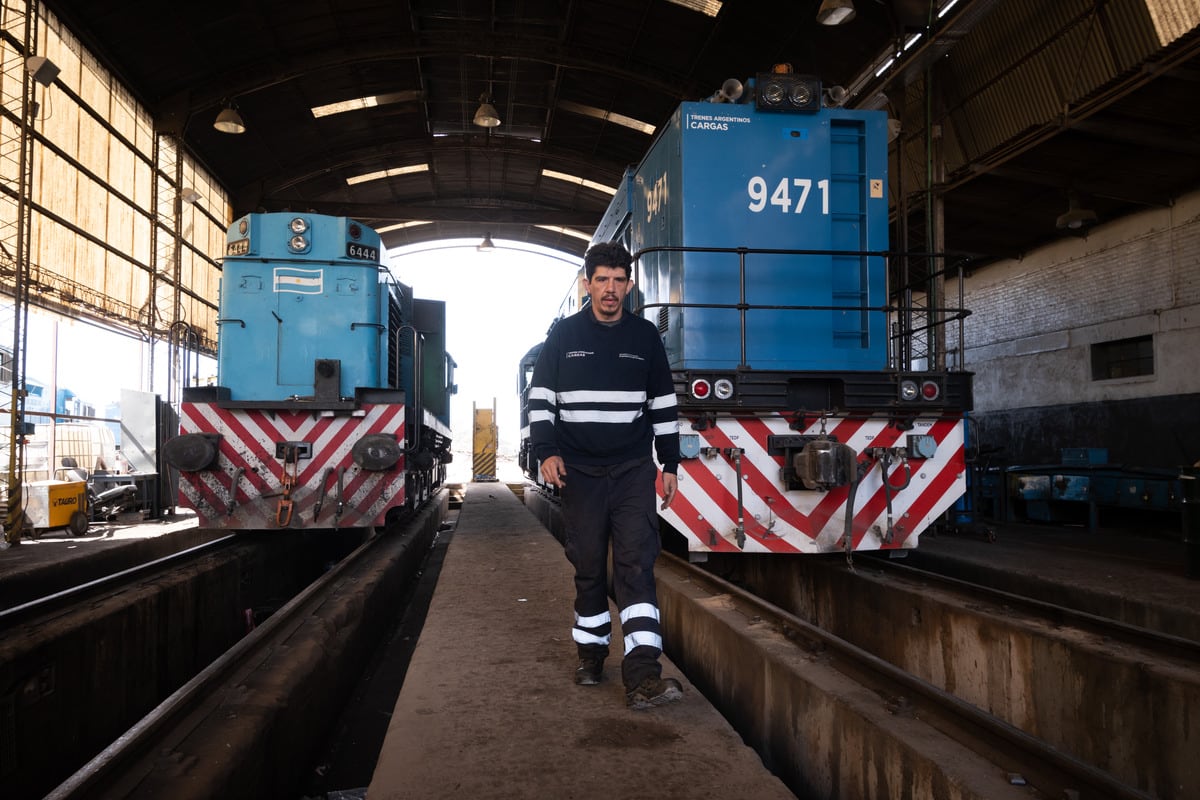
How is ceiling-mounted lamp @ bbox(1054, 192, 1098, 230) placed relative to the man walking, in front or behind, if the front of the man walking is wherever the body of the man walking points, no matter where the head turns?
behind

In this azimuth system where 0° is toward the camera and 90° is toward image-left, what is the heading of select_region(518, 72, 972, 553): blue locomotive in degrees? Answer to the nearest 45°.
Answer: approximately 0°

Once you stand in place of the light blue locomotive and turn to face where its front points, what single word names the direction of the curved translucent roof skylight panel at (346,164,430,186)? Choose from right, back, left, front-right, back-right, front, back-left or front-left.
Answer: back

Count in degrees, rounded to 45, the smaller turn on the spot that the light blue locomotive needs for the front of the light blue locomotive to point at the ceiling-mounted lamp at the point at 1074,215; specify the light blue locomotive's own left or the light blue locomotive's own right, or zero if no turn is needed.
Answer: approximately 90° to the light blue locomotive's own left

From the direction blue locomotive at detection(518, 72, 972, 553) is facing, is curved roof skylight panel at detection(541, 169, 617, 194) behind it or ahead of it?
behind

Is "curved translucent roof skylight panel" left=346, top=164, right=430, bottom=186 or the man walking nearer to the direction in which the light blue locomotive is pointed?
the man walking

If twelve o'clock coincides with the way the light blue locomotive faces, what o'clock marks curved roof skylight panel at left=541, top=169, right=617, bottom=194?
The curved roof skylight panel is roughly at 7 o'clock from the light blue locomotive.

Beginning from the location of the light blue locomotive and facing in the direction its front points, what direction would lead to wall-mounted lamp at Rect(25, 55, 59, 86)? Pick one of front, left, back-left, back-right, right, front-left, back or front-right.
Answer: front-right
